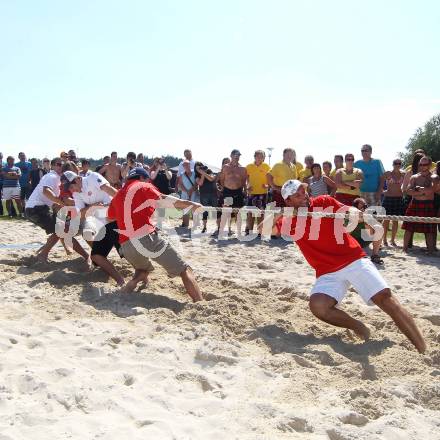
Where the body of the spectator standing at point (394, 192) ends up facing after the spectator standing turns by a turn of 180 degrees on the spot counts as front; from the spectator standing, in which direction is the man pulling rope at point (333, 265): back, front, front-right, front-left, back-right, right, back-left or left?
back

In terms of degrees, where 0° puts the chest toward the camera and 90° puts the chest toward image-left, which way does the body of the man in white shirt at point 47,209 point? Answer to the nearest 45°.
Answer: approximately 270°

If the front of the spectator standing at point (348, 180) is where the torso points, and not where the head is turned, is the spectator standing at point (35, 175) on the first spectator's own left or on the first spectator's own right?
on the first spectator's own right

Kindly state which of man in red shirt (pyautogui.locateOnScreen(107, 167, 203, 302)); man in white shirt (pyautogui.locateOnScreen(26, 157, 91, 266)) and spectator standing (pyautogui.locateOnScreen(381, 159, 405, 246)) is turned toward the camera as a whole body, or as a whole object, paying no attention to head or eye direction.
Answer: the spectator standing

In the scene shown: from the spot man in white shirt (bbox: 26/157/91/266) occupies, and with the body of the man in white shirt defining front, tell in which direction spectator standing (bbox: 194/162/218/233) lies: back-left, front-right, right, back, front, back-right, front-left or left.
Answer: front-left

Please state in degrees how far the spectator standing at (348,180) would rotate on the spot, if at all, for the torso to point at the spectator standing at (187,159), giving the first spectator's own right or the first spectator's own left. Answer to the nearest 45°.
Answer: approximately 135° to the first spectator's own right

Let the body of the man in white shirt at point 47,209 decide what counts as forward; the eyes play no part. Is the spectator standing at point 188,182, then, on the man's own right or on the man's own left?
on the man's own left

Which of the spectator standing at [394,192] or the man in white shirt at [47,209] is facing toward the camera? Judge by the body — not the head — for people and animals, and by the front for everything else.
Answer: the spectator standing

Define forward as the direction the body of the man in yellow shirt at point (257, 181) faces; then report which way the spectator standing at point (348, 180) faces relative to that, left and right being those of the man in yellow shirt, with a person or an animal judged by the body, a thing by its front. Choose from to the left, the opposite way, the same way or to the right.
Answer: the same way

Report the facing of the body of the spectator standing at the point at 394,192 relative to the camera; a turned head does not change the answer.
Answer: toward the camera

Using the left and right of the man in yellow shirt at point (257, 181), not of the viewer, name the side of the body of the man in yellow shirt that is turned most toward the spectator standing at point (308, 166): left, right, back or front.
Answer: left

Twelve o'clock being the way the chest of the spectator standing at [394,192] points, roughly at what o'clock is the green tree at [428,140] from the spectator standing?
The green tree is roughly at 6 o'clock from the spectator standing.

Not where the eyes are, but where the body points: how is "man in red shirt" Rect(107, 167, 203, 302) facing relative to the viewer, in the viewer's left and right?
facing away from the viewer and to the right of the viewer

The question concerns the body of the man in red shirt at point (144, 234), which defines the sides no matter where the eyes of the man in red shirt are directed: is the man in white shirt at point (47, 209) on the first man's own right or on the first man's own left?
on the first man's own left

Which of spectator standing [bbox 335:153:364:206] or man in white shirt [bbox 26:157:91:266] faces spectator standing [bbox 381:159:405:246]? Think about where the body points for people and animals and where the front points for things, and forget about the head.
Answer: the man in white shirt

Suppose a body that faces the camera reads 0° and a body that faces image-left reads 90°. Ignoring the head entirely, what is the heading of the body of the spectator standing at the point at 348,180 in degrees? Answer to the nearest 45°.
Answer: approximately 0°
